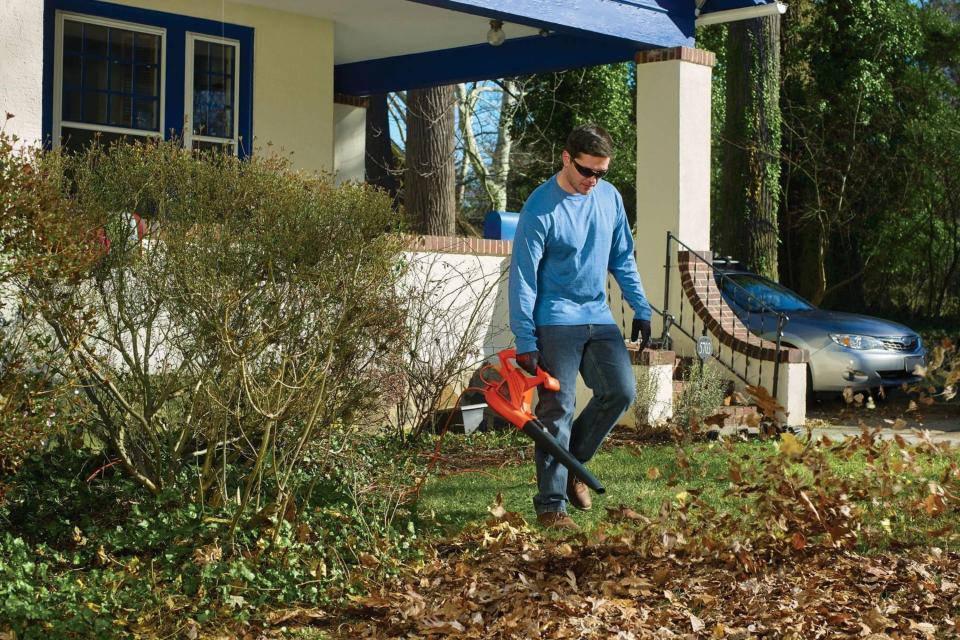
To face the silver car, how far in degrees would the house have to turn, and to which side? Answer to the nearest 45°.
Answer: approximately 45° to its left

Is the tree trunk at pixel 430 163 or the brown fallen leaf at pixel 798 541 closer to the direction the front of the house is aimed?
the brown fallen leaf

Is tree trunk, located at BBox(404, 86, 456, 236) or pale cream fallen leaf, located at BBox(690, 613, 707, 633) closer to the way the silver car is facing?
the pale cream fallen leaf

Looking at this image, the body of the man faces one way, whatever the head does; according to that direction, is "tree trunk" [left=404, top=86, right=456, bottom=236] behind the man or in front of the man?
behind

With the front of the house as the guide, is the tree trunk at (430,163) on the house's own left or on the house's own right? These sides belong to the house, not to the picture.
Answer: on the house's own left

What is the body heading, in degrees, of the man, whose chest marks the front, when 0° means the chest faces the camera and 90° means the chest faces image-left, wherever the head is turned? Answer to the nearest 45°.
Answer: approximately 315°

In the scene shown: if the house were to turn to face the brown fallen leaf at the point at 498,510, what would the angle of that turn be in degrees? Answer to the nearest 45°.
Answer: approximately 45° to its right

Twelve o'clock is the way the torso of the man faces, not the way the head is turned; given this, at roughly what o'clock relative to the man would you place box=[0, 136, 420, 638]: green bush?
The green bush is roughly at 4 o'clock from the man.
